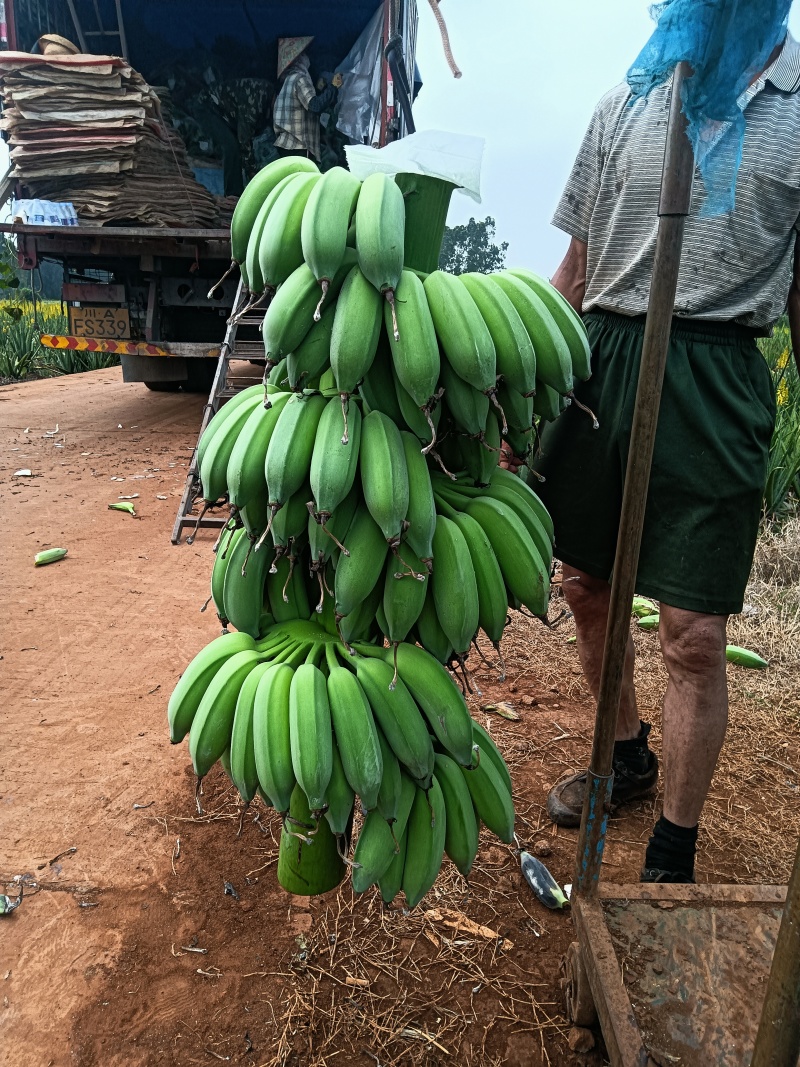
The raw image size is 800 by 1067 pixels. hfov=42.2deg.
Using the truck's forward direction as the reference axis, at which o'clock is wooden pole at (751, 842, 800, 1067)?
The wooden pole is roughly at 6 o'clock from the truck.

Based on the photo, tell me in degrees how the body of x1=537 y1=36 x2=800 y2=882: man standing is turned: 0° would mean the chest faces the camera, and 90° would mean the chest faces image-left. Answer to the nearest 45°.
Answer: approximately 45°

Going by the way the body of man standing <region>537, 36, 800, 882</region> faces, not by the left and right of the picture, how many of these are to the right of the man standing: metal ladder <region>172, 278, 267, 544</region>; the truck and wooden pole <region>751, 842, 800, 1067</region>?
2

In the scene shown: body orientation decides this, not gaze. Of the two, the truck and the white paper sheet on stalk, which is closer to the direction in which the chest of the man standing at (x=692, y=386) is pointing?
the white paper sheet on stalk

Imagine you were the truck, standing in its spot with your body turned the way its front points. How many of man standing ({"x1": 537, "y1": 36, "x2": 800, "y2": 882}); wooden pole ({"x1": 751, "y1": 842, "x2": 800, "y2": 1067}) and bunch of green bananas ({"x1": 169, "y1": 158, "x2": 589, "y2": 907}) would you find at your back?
3

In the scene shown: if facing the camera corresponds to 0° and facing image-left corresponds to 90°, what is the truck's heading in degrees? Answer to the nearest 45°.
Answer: approximately 180°

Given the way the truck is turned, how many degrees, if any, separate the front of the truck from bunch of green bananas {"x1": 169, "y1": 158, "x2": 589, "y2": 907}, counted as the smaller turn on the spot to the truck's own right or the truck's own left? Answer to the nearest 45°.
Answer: approximately 180°

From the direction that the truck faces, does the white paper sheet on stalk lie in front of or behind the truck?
behind

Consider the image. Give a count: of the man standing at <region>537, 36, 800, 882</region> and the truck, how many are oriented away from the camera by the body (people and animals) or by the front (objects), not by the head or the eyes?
1
